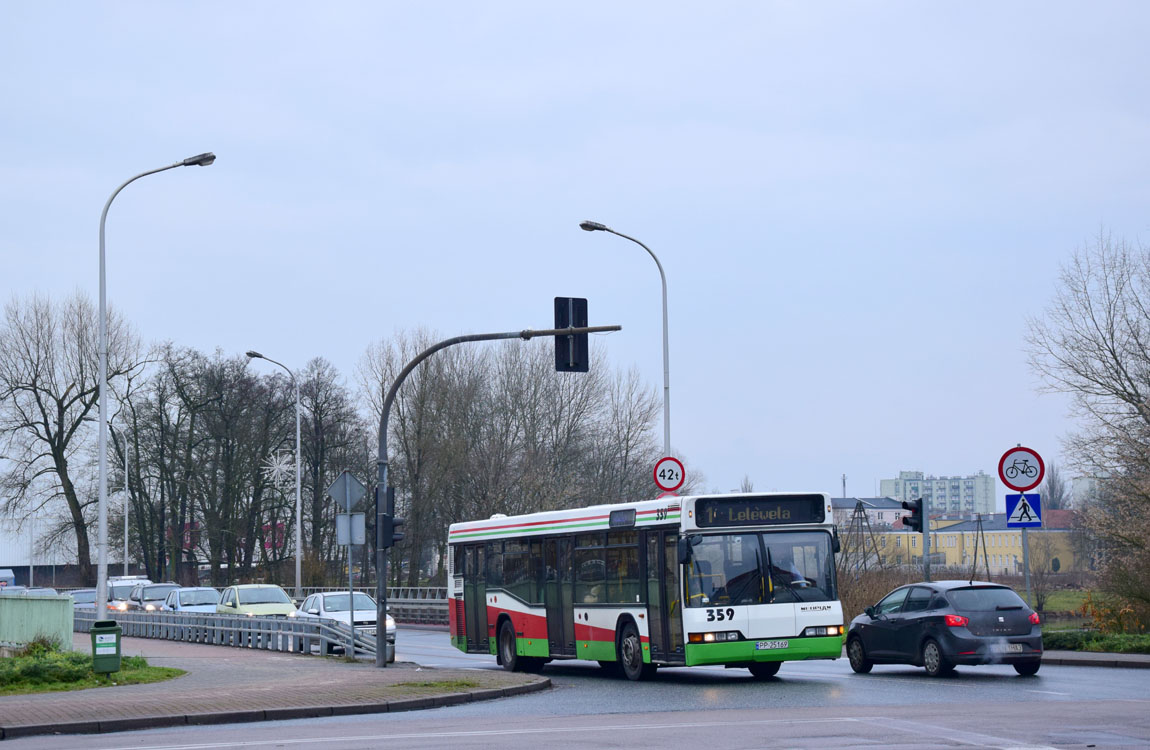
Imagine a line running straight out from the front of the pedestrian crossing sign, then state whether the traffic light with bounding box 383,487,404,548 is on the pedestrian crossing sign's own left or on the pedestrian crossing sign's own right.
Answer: on the pedestrian crossing sign's own right

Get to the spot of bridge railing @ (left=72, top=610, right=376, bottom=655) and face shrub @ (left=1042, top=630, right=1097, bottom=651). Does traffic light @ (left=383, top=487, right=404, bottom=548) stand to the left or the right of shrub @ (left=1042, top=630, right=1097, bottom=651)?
right

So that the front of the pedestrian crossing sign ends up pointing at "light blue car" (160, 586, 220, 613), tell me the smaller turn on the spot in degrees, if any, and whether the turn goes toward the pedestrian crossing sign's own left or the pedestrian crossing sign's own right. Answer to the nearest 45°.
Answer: approximately 135° to the pedestrian crossing sign's own right

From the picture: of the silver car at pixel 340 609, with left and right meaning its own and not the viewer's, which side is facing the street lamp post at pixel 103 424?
right

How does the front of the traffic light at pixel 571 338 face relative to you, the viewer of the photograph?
facing away from the viewer

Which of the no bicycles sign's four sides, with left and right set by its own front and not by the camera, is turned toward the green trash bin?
right

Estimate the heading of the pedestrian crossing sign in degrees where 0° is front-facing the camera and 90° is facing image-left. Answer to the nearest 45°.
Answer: approximately 0°
